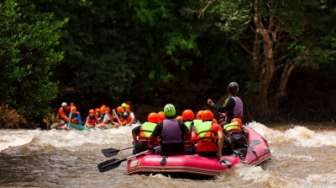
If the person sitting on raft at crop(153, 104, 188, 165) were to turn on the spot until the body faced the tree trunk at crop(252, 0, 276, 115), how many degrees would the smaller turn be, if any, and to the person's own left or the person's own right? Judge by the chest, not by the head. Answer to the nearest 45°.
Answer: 0° — they already face it

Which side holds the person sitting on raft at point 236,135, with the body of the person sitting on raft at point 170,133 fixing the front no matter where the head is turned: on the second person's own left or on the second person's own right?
on the second person's own right

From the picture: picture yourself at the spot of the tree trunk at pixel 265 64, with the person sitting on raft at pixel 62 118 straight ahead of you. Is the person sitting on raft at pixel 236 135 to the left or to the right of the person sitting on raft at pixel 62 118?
left

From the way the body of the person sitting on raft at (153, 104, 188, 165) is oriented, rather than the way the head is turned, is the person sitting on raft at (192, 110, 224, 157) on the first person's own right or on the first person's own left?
on the first person's own right

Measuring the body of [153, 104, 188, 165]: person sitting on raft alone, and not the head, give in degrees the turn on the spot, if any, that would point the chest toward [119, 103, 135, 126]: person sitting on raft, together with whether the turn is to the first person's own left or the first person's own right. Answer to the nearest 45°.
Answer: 0° — they already face them

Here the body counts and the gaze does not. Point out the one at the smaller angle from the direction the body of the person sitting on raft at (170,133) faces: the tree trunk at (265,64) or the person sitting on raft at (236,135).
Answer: the tree trunk

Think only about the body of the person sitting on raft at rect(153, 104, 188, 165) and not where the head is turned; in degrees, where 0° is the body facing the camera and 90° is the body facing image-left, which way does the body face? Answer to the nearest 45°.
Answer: approximately 180°
